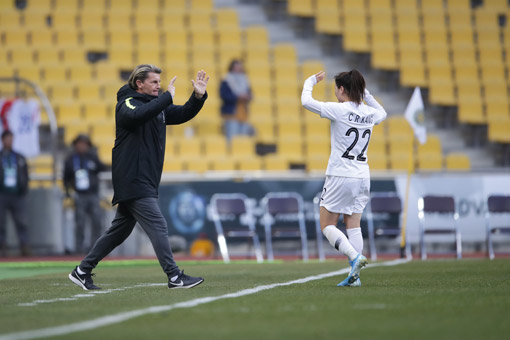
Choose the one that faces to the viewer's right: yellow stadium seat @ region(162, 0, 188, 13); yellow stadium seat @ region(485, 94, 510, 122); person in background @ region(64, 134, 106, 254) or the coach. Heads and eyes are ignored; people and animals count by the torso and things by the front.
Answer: the coach

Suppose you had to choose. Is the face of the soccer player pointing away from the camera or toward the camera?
away from the camera

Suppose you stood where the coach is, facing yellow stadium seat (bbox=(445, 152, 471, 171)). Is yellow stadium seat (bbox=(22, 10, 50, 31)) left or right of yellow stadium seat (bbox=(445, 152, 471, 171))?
left

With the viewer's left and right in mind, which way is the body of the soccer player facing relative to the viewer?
facing away from the viewer and to the left of the viewer

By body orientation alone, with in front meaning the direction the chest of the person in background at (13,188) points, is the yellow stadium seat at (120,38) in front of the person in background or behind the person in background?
behind

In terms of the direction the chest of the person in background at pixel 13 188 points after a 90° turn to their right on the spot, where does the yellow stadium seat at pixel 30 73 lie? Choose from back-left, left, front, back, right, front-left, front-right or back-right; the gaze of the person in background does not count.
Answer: right

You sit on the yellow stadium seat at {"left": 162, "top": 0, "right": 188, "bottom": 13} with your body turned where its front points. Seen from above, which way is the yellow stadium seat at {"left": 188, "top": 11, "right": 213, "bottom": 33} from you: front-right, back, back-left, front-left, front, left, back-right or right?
front-left

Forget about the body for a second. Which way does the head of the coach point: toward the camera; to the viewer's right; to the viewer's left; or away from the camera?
to the viewer's right

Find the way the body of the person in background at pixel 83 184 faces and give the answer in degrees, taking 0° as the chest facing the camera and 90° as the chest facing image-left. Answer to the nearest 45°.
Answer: approximately 0°

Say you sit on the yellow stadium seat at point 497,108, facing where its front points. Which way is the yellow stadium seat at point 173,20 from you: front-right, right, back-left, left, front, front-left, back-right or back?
right

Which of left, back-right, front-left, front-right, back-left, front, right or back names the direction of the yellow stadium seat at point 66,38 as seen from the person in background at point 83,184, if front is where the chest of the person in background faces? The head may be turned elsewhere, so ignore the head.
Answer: back

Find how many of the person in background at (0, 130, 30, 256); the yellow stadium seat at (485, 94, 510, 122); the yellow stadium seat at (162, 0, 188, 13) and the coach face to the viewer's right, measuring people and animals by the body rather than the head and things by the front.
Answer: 1

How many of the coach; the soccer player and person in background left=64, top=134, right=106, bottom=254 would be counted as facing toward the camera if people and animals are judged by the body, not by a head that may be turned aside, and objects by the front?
1
